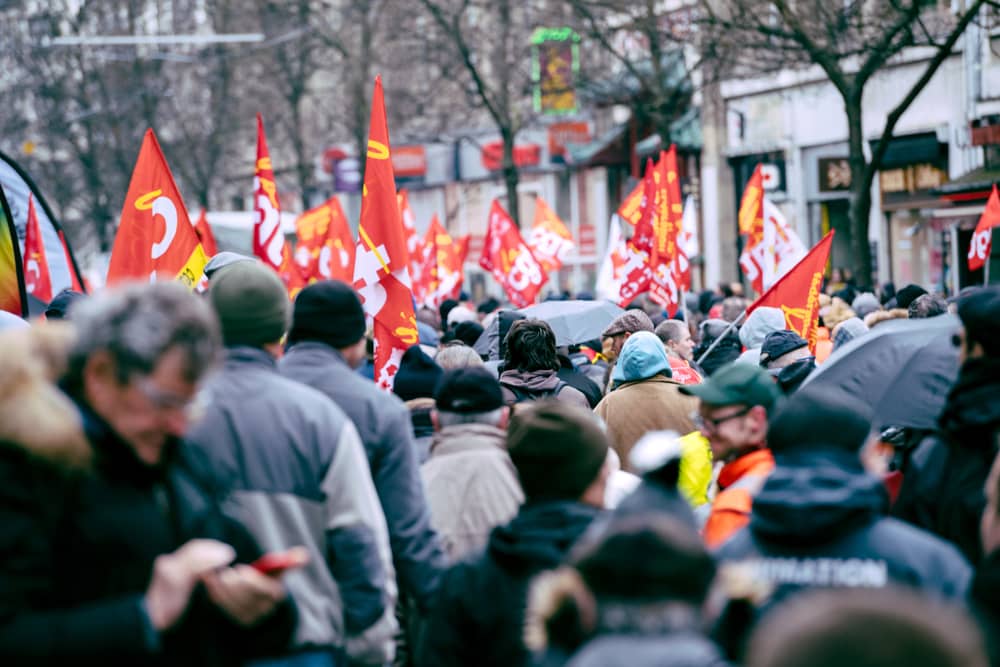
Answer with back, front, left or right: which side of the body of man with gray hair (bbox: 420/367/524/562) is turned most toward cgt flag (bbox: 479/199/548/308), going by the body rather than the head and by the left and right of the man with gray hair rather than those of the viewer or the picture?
front

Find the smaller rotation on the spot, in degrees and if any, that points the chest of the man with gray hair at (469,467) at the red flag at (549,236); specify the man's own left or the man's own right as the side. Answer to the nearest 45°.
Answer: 0° — they already face it

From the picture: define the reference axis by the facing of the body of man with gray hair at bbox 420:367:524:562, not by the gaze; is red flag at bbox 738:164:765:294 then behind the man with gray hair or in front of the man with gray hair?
in front

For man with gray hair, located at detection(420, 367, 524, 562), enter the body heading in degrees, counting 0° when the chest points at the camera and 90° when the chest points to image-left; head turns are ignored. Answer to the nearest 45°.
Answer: approximately 180°

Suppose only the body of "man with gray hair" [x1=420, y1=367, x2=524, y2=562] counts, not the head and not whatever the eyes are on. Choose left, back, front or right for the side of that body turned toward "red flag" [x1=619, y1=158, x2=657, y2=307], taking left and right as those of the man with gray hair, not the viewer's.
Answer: front

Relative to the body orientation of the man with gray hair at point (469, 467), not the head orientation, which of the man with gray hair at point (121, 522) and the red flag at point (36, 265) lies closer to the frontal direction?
the red flag

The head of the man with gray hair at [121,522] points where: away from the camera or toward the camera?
toward the camera

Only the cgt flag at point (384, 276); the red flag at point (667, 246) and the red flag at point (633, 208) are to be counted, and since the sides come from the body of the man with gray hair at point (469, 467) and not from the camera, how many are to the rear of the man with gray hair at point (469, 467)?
0

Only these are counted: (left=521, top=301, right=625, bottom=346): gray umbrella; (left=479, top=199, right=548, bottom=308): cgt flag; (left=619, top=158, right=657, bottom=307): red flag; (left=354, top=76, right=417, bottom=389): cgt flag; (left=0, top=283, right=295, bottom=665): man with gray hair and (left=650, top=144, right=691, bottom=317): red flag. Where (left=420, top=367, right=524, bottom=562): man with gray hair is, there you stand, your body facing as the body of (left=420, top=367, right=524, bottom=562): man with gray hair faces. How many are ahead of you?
5

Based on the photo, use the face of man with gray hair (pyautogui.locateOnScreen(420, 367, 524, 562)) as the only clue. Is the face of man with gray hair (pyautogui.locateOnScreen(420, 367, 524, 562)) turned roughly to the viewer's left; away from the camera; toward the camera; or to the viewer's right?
away from the camera

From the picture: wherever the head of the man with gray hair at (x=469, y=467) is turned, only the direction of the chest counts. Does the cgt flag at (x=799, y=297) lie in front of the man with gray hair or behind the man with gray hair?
in front

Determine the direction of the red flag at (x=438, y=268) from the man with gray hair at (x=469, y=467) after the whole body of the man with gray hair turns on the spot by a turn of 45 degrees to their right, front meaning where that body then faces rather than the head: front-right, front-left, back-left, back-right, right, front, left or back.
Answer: front-left

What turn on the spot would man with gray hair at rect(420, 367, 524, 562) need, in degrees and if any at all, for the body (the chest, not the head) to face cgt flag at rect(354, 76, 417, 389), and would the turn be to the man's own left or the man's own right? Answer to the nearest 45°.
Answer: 0° — they already face it

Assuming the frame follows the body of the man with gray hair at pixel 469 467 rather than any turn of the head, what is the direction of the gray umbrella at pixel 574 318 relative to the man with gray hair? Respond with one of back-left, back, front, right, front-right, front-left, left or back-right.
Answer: front

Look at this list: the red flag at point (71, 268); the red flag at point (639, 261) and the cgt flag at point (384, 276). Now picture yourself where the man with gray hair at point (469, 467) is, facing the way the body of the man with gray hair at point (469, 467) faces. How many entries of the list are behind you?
0
